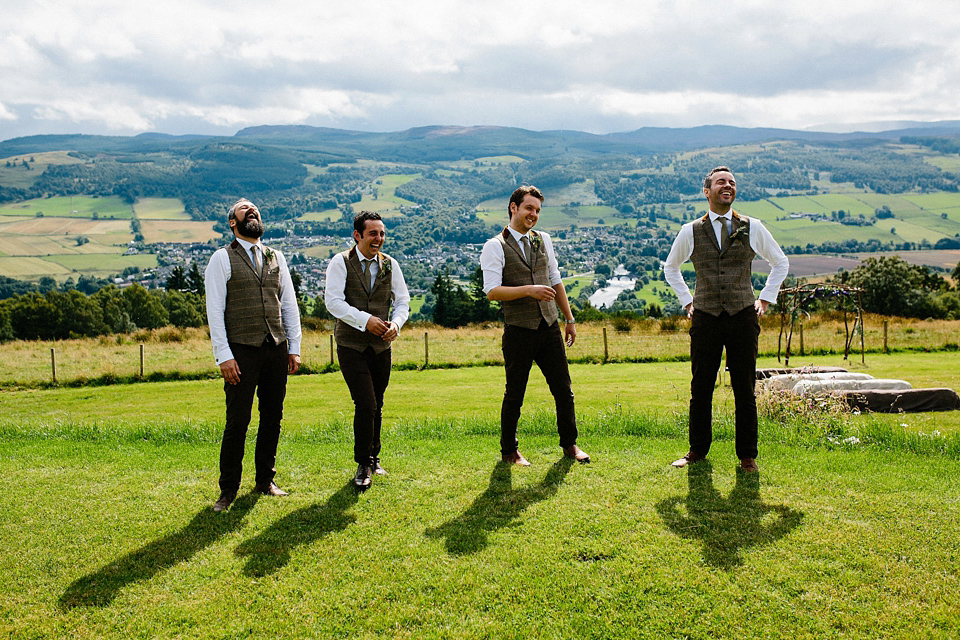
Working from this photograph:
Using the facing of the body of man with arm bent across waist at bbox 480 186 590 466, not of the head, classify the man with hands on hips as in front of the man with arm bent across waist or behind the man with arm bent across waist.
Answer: in front

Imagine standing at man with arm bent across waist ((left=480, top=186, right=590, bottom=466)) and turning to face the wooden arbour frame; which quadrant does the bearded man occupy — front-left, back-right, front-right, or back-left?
back-left

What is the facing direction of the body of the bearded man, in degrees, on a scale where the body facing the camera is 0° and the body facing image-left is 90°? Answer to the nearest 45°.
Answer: approximately 315°

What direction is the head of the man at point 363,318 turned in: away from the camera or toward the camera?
toward the camera

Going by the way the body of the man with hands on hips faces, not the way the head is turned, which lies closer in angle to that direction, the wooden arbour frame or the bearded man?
the bearded man

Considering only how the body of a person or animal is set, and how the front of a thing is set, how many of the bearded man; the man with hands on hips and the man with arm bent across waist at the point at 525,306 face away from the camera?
0

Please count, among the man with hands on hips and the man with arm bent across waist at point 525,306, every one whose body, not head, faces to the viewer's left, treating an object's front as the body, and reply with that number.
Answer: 0

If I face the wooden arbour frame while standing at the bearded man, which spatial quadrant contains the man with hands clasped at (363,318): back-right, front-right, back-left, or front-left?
front-right

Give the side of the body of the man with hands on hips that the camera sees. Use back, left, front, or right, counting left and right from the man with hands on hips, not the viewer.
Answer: front

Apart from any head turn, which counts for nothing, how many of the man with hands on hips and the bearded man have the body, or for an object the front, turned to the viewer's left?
0

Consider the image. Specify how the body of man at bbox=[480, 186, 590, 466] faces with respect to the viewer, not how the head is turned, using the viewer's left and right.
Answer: facing the viewer and to the right of the viewer
